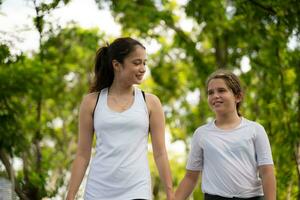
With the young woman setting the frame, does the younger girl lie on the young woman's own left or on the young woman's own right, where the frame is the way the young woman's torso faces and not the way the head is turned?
on the young woman's own left

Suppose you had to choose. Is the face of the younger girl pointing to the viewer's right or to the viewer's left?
to the viewer's left

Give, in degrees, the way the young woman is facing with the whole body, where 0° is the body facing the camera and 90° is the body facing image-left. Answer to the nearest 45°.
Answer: approximately 0°
